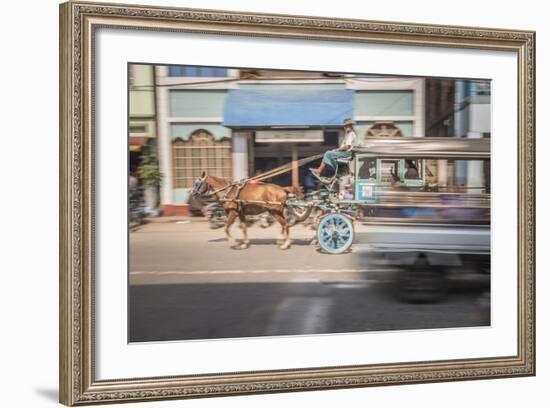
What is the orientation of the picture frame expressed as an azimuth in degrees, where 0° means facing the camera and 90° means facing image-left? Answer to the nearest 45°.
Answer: approximately 315°
